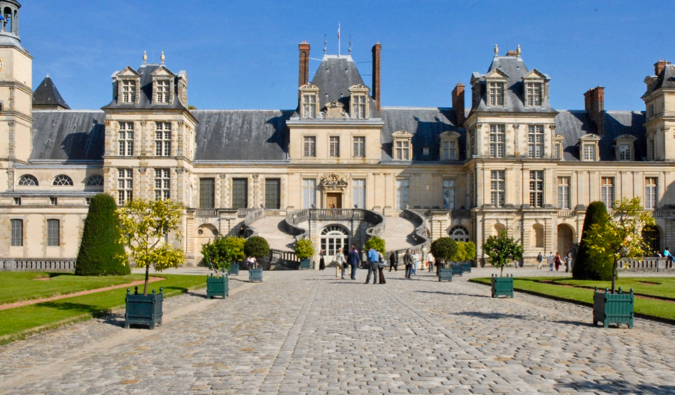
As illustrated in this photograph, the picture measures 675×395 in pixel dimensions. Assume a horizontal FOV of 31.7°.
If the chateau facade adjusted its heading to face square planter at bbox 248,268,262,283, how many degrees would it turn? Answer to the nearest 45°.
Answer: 0° — it already faces it

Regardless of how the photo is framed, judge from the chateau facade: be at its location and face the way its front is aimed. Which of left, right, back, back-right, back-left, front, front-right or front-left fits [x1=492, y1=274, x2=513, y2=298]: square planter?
front

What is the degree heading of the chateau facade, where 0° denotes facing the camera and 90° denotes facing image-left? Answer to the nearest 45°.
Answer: approximately 0°

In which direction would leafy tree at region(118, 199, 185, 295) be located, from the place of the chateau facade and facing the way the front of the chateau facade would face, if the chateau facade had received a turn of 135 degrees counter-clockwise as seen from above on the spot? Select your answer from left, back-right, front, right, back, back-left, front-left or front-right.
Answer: back-right

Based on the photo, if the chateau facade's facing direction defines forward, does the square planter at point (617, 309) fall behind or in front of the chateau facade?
in front

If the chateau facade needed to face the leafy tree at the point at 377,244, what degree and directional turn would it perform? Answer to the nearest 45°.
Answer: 0° — it already faces it

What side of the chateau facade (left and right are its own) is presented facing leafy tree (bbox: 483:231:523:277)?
front

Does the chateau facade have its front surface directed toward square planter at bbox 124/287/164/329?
yes

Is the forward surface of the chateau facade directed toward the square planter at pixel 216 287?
yes
